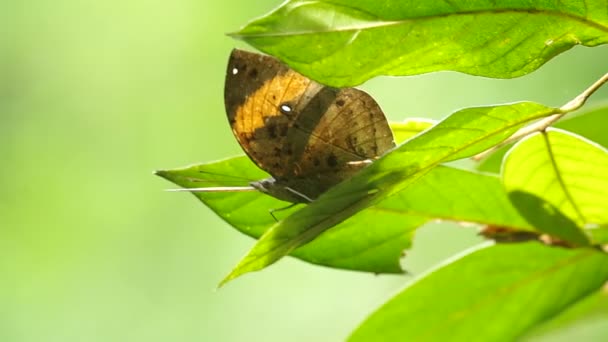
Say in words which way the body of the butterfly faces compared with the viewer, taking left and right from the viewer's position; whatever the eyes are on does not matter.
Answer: facing to the left of the viewer

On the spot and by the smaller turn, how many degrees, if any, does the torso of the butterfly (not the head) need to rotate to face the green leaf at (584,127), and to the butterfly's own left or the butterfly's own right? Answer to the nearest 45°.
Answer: approximately 135° to the butterfly's own right
